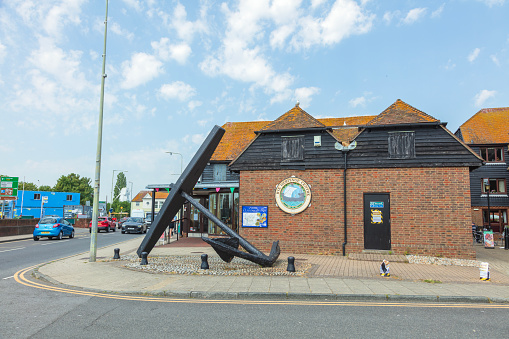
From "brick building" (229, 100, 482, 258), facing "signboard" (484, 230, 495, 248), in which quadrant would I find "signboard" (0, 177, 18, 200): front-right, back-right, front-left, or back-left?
back-left

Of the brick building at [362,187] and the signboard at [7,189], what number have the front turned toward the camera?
2

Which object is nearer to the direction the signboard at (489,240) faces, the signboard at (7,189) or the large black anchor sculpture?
the large black anchor sculpture

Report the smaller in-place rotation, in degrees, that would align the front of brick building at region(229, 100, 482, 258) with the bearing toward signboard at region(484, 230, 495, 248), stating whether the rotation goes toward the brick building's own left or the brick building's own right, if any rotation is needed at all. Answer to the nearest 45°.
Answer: approximately 135° to the brick building's own left

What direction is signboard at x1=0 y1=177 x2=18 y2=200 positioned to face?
toward the camera

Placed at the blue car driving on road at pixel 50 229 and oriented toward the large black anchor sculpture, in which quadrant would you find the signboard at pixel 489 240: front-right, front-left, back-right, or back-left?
front-left

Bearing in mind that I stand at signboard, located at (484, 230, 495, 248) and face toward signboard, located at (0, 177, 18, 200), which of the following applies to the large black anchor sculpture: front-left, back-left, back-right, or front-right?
front-left

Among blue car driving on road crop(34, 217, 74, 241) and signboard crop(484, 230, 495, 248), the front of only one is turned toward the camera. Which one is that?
the signboard

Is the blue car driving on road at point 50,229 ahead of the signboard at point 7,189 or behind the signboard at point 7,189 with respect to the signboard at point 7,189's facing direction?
ahead

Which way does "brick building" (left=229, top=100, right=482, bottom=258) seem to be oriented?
toward the camera
